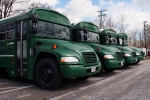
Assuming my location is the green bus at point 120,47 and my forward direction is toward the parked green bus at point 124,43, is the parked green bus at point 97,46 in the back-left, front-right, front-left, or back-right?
back-left

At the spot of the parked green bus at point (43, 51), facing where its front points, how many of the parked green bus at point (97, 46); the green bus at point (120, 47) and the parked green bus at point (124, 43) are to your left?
3

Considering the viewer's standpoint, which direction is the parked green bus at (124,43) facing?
facing the viewer and to the right of the viewer

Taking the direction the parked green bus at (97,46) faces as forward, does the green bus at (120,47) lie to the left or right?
on its left

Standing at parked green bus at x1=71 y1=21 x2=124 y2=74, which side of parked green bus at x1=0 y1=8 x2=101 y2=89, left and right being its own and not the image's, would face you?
left

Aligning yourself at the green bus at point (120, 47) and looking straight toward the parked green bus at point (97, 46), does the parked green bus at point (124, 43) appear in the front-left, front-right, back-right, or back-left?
back-right

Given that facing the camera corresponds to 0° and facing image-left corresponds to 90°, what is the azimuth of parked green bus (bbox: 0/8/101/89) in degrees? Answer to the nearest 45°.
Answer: approximately 315°

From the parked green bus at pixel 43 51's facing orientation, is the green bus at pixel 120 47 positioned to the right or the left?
on its left

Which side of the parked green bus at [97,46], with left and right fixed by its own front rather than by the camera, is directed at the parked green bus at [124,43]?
left

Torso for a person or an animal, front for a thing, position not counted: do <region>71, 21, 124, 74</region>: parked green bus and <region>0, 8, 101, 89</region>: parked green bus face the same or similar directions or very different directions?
same or similar directions

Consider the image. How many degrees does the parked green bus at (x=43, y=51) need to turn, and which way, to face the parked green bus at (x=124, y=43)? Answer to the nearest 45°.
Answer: approximately 90° to its left

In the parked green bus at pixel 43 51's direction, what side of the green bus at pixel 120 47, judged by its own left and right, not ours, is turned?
right

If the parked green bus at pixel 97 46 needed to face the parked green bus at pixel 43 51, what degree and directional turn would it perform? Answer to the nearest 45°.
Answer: approximately 90° to its right
